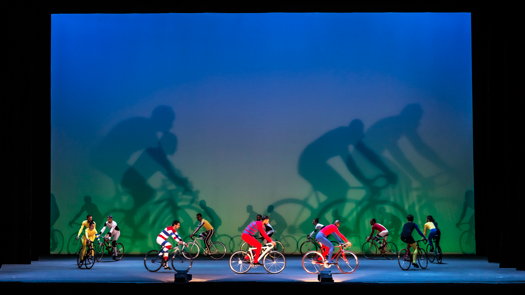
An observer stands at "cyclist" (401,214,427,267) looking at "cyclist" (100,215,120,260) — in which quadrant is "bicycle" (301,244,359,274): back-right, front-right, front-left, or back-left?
front-left

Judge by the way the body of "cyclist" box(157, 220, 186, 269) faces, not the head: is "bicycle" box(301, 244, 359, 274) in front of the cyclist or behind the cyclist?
in front

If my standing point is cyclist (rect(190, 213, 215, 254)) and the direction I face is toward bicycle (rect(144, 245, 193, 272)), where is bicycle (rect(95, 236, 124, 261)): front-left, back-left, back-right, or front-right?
front-right

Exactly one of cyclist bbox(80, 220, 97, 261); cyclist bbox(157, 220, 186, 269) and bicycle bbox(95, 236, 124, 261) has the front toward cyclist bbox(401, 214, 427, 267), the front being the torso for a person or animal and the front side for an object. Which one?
cyclist bbox(157, 220, 186, 269)

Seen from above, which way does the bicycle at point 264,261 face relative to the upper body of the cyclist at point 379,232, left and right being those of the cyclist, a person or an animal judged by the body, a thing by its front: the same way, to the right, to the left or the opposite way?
the opposite way

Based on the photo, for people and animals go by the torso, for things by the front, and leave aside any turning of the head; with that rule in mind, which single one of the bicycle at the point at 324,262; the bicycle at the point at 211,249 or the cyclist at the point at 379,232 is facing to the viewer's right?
the bicycle at the point at 324,262

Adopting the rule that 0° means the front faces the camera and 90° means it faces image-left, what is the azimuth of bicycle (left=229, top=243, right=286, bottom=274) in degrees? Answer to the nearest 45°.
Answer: approximately 270°

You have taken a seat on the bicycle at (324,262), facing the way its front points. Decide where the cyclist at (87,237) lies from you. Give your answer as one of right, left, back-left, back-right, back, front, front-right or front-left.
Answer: back

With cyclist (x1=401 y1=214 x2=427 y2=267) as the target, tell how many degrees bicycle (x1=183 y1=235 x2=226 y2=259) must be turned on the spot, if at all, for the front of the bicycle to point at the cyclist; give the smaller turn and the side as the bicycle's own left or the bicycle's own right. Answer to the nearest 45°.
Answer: approximately 135° to the bicycle's own left

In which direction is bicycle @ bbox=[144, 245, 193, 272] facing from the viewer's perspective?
to the viewer's right

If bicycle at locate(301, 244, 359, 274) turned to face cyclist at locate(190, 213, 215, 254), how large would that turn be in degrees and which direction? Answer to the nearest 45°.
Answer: approximately 135° to its left

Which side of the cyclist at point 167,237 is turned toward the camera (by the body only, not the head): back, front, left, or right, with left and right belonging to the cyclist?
right
